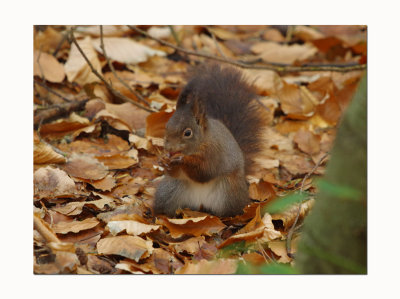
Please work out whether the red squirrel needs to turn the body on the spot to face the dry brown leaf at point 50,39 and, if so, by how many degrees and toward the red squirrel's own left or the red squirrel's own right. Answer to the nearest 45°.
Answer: approximately 90° to the red squirrel's own right

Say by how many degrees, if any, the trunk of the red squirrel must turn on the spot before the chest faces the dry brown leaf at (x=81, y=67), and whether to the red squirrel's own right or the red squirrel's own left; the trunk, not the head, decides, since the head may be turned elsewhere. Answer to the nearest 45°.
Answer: approximately 90° to the red squirrel's own right

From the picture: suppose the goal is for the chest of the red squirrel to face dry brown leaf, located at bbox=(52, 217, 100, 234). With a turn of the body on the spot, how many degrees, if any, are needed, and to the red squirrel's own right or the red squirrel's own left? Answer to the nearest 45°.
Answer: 0° — it already faces it

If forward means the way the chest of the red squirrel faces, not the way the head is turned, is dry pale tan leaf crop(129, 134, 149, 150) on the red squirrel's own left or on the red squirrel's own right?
on the red squirrel's own right

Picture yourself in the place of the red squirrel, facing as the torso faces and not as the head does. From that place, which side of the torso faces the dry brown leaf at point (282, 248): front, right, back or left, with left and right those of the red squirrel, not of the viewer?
left

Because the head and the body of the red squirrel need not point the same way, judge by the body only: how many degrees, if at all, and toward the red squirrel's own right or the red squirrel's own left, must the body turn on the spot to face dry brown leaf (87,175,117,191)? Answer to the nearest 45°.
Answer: approximately 45° to the red squirrel's own right

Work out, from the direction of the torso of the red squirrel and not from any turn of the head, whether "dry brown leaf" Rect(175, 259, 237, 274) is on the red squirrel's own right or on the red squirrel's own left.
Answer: on the red squirrel's own left

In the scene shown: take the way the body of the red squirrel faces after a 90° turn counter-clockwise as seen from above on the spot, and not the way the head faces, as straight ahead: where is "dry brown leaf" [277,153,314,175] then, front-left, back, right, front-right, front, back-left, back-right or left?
left

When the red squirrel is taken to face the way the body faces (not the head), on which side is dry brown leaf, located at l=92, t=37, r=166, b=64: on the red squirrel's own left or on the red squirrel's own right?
on the red squirrel's own right

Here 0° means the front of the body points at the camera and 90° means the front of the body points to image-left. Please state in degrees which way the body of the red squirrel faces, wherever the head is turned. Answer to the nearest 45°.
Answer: approximately 45°

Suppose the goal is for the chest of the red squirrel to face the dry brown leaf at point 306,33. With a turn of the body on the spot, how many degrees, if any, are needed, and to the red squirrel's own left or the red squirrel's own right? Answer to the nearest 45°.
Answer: approximately 180°
